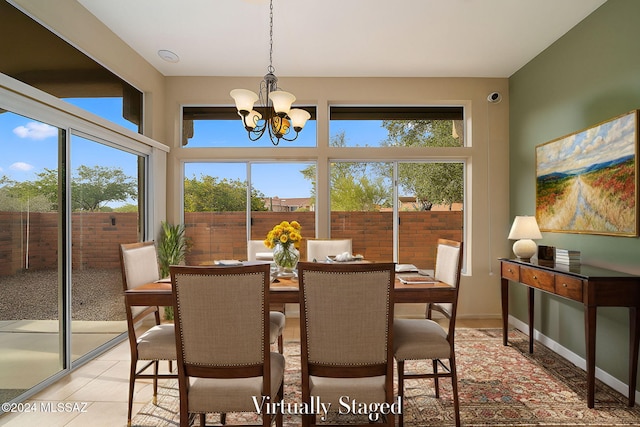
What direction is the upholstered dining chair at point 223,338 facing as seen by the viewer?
away from the camera

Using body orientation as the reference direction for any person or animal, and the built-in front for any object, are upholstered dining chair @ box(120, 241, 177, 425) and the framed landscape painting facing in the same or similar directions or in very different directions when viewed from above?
very different directions

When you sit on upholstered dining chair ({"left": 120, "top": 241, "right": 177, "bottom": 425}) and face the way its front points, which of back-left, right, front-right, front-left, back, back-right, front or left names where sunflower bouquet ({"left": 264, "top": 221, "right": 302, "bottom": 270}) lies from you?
front-left

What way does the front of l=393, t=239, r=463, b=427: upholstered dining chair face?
to the viewer's left

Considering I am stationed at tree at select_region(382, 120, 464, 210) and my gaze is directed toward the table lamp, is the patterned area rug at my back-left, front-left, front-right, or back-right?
front-right

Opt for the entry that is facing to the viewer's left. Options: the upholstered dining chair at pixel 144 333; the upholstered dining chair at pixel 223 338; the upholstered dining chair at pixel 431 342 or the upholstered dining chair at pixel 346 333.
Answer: the upholstered dining chair at pixel 431 342

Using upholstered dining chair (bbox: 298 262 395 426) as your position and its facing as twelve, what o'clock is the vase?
The vase is roughly at 11 o'clock from the upholstered dining chair.

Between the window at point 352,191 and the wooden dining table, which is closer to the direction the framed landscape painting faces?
the wooden dining table

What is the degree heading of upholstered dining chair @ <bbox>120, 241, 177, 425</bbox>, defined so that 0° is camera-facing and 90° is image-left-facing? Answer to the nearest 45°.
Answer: approximately 315°

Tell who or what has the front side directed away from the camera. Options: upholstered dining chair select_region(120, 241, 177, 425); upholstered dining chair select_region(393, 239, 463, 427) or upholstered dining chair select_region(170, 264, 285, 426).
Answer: upholstered dining chair select_region(170, 264, 285, 426)

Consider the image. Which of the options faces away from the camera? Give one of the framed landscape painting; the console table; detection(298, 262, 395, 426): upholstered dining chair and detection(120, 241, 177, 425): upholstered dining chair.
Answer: detection(298, 262, 395, 426): upholstered dining chair

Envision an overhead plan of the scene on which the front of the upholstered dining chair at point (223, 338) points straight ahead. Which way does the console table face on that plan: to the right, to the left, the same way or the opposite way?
to the left

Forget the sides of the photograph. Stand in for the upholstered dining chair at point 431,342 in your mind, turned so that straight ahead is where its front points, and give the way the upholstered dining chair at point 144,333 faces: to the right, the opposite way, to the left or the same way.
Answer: the opposite way

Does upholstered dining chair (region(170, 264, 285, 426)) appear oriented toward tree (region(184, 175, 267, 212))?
yes

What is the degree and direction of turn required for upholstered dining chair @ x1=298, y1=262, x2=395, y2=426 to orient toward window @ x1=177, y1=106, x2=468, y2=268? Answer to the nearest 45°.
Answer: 0° — it already faces it

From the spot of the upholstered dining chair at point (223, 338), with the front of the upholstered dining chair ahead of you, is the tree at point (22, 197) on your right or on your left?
on your left

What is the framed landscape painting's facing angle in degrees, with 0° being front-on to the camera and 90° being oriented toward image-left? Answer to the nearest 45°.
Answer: approximately 45°
